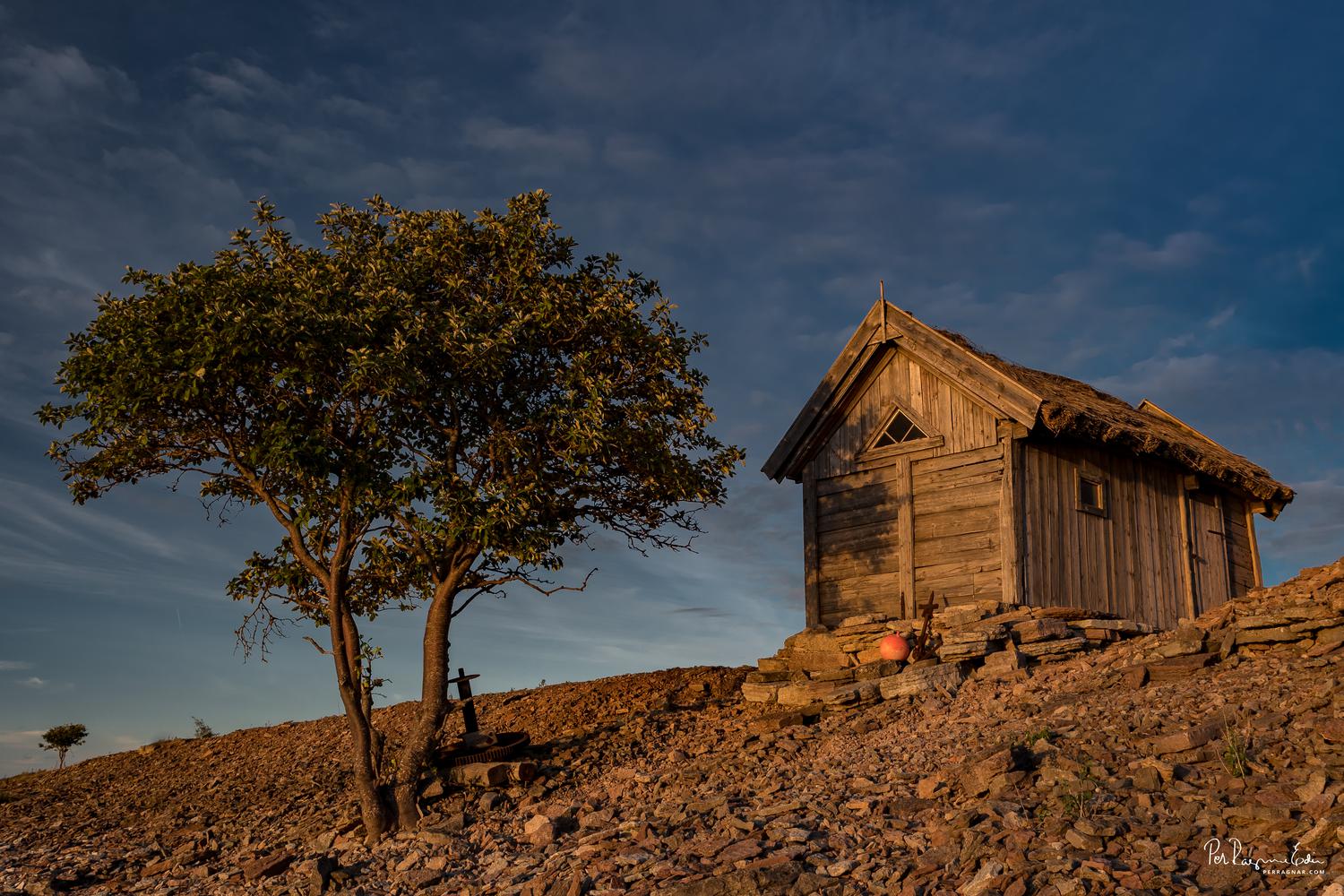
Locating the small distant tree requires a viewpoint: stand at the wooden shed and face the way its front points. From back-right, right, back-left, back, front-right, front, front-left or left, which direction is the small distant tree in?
back-right

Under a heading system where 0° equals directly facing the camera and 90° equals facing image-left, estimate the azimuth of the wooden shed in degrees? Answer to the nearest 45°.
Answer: approximately 315°

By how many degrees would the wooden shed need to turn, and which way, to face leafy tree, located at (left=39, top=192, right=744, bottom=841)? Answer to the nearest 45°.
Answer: approximately 90° to its right
